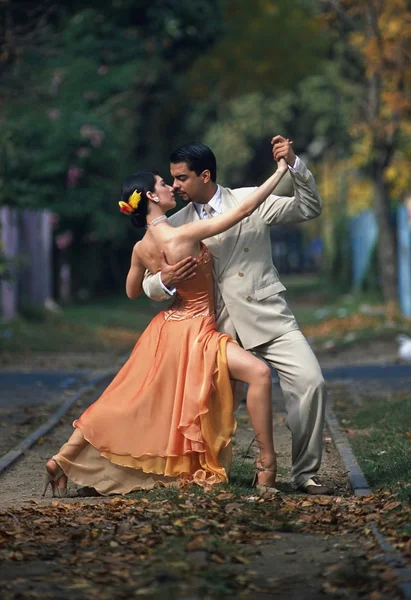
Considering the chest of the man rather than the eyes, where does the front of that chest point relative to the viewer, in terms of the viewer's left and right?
facing the viewer and to the left of the viewer

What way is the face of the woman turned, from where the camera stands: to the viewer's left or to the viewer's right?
to the viewer's right

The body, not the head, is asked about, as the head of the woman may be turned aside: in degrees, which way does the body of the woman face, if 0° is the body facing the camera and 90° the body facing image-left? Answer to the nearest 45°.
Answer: approximately 225°

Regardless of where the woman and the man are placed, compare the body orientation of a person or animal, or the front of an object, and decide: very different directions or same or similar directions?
very different directions

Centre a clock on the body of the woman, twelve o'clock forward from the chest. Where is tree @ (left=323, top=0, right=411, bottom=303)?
The tree is roughly at 11 o'clock from the woman.

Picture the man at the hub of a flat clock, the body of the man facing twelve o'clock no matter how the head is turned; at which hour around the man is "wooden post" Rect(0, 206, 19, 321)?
The wooden post is roughly at 4 o'clock from the man.

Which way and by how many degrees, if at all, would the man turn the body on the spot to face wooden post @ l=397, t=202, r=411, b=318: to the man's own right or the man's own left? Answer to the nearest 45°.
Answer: approximately 135° to the man's own right

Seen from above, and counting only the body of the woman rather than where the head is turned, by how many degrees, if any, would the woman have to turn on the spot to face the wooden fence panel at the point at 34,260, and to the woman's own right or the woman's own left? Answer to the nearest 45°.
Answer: approximately 45° to the woman's own left

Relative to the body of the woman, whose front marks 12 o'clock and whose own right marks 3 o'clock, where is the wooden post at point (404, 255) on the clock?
The wooden post is roughly at 11 o'clock from the woman.

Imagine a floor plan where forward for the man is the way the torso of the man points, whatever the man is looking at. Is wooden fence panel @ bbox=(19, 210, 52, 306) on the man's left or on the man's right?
on the man's right

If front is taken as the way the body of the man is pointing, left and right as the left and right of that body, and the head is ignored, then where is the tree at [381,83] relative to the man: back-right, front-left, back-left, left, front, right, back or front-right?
back-right
